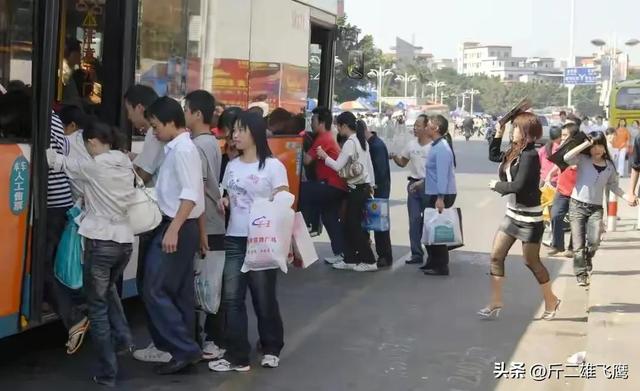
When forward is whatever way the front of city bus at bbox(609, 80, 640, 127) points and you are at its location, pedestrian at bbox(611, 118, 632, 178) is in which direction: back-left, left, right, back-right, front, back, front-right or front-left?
front

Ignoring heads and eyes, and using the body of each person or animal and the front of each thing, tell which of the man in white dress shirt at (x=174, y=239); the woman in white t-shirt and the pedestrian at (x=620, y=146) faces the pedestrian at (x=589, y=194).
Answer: the pedestrian at (x=620, y=146)

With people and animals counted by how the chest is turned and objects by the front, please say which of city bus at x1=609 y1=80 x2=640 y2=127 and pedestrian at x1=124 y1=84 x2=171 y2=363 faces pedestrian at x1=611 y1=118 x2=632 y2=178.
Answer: the city bus

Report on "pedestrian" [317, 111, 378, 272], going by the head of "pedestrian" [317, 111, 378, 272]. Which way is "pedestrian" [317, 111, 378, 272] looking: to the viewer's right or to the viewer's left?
to the viewer's left

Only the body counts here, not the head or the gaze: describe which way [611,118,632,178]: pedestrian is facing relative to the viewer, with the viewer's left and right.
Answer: facing the viewer

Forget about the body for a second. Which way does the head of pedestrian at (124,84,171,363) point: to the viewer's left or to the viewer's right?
to the viewer's left

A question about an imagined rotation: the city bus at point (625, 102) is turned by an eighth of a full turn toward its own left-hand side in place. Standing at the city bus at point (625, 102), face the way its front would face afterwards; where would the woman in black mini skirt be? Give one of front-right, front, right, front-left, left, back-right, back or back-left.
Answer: front-right

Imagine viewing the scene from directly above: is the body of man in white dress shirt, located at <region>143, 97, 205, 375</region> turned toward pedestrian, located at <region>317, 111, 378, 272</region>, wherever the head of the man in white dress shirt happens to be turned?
no

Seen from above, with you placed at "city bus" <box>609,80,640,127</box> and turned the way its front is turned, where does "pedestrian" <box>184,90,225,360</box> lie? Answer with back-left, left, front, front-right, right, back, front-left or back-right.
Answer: front

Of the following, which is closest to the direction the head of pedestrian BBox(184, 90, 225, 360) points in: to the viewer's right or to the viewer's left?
to the viewer's left
